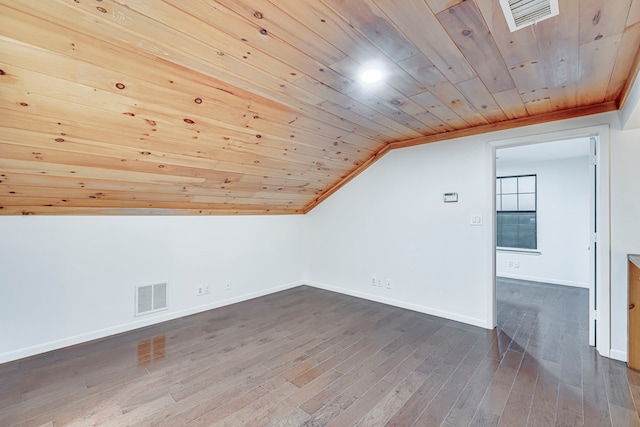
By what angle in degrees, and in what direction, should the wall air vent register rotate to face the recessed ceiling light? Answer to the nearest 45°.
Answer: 0° — it already faces it

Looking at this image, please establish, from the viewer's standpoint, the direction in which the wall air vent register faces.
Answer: facing the viewer and to the right of the viewer

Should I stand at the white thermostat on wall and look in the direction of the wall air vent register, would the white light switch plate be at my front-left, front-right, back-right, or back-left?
back-left

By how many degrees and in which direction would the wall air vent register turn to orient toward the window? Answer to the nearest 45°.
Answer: approximately 45° to its left

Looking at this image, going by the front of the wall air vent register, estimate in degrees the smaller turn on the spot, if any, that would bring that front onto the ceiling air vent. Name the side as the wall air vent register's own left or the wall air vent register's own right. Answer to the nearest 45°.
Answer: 0° — it already faces it

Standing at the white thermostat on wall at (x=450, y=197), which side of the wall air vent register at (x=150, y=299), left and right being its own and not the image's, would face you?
front

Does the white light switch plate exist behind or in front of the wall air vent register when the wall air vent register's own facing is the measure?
in front
